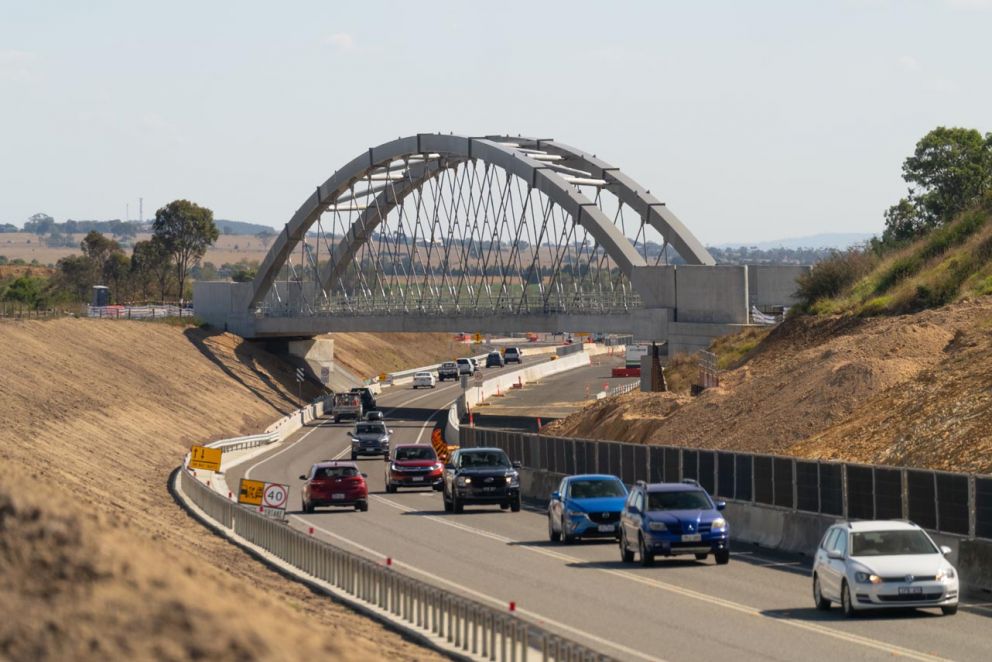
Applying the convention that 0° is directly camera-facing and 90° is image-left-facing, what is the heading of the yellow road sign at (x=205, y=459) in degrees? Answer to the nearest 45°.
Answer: approximately 0°

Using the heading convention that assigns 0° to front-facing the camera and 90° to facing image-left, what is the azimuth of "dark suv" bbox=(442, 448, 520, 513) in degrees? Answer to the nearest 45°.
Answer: approximately 0°

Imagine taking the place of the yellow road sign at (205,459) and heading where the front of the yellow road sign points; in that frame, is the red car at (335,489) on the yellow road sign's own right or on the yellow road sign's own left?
on the yellow road sign's own left

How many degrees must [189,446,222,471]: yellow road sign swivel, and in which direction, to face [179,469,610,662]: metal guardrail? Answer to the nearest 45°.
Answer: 0° — it already faces it
